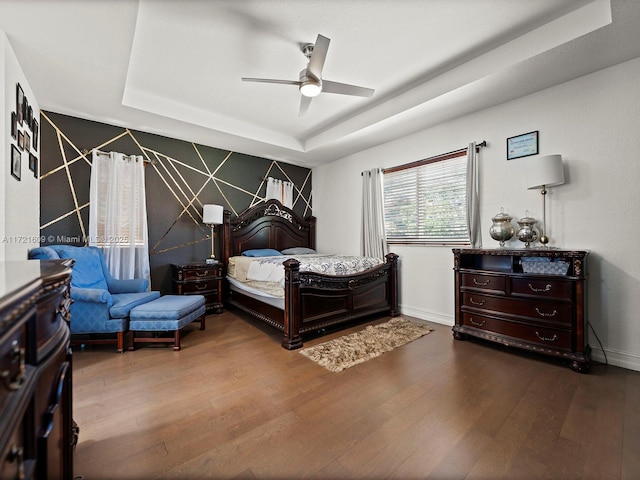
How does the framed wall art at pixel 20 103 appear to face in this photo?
to the viewer's right

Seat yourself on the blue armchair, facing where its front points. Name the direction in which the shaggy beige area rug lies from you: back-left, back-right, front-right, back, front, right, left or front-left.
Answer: front

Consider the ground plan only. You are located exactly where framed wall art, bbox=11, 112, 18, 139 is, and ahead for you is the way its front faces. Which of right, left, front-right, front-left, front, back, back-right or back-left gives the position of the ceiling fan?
front-right

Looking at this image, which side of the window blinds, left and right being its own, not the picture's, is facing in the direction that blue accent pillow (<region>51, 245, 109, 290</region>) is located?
front

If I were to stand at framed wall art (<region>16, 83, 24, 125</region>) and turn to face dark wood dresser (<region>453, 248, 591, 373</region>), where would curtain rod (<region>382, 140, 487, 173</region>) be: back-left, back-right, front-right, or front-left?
front-left

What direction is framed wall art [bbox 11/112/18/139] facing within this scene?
to the viewer's right

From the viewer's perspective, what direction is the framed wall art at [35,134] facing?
to the viewer's right

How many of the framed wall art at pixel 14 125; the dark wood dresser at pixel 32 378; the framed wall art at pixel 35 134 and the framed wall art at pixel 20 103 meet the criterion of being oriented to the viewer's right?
4

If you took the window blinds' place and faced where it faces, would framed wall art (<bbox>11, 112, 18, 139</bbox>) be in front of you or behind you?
in front

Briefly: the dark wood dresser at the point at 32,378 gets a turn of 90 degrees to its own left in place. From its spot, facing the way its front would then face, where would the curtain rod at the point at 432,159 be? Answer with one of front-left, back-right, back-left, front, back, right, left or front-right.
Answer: right

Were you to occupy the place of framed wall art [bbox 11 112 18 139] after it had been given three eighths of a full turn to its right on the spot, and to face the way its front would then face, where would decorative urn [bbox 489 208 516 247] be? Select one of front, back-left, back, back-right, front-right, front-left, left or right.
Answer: left

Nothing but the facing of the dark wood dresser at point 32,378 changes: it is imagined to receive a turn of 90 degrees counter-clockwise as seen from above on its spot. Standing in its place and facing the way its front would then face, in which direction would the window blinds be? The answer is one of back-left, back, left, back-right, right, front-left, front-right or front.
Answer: right

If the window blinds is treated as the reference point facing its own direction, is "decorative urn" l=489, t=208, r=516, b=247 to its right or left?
on its left

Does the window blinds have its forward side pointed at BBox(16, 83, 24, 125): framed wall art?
yes

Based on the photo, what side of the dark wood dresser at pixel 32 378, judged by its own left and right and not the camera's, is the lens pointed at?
right
